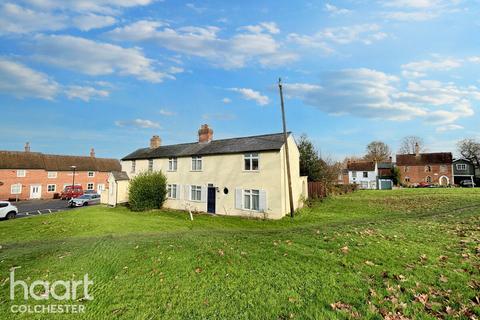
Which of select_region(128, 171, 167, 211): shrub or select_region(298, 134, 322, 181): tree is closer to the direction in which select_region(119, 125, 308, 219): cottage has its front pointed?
the shrub

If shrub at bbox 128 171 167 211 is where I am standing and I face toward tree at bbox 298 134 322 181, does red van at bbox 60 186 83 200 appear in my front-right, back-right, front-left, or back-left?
back-left

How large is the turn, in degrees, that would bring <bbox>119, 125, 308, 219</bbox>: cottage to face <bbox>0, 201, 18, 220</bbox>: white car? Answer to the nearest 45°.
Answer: approximately 45° to its right

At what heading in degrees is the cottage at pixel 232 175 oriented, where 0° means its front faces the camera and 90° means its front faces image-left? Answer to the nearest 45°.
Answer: approximately 45°

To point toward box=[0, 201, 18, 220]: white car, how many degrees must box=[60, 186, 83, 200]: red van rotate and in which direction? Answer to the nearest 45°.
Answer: approximately 45° to its left

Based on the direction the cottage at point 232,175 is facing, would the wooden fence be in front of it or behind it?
behind

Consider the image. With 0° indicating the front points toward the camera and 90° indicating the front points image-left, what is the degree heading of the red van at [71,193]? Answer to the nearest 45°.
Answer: approximately 45°

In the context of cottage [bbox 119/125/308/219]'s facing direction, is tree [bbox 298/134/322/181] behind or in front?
behind

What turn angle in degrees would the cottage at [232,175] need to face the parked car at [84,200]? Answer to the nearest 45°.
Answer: approximately 90° to its right
